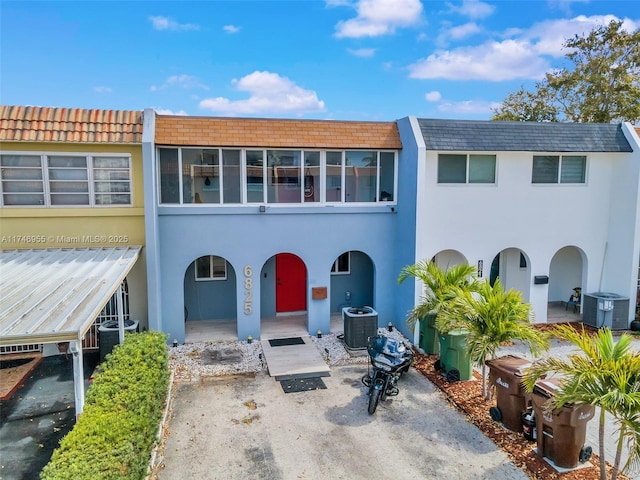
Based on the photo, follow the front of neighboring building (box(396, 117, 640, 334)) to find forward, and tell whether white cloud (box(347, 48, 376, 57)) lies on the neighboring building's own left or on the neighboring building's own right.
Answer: on the neighboring building's own right

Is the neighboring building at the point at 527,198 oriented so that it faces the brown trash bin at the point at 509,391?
yes

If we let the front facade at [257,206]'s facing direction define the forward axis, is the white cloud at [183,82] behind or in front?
behind

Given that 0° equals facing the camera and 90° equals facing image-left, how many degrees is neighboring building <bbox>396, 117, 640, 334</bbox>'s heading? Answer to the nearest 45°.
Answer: approximately 0°

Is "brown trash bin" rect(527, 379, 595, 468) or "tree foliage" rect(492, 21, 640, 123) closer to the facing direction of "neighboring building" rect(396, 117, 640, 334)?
the brown trash bin

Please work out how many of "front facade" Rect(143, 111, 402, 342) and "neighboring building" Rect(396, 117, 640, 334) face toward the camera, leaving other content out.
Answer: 2

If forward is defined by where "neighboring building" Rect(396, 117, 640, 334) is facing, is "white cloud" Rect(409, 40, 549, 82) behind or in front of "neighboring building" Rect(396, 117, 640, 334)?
behind

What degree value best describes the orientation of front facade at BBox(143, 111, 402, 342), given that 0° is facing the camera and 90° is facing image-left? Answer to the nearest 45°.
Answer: approximately 0°

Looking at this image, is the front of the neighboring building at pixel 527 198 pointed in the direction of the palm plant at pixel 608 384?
yes
